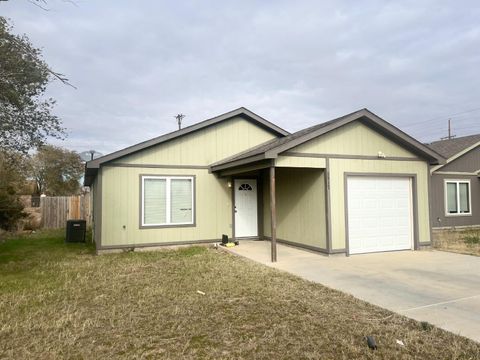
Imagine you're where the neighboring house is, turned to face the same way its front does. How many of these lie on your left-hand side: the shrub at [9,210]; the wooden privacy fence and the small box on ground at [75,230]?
0

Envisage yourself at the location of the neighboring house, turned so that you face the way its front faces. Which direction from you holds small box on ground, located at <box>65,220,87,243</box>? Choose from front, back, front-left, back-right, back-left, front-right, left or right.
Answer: front-right

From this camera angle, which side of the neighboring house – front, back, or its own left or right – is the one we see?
front

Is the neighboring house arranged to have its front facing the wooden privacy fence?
no

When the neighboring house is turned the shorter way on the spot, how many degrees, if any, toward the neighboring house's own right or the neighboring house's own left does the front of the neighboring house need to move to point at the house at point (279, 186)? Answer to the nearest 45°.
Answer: approximately 45° to the neighboring house's own right

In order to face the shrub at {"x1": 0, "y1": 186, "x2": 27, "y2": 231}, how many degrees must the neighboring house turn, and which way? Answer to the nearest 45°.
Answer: approximately 45° to its right

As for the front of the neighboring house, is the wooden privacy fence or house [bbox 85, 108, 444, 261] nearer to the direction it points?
the house

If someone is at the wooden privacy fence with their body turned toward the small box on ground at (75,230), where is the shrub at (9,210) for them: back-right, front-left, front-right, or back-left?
front-right
